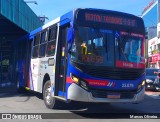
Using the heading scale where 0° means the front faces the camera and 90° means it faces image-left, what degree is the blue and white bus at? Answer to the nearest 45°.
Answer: approximately 315°
